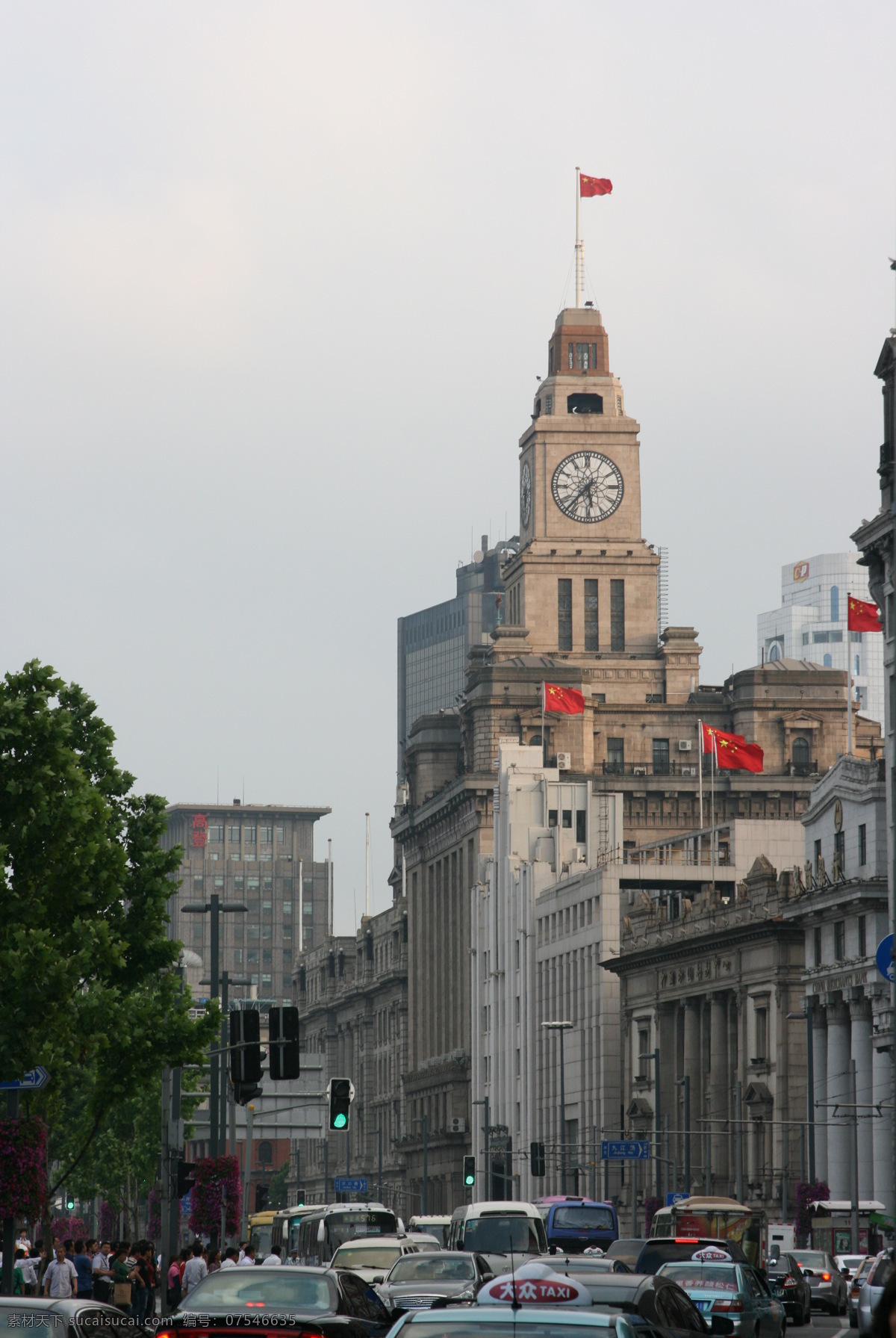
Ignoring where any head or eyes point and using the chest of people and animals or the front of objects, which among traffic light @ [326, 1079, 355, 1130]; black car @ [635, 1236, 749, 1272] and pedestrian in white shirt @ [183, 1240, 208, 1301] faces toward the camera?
the traffic light

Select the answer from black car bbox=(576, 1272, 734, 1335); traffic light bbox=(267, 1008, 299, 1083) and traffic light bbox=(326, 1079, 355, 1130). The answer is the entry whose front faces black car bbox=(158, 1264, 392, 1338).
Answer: traffic light bbox=(326, 1079, 355, 1130)

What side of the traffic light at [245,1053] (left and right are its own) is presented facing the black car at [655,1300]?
back

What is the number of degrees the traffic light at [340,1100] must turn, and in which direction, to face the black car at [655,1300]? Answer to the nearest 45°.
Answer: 0° — it already faces it

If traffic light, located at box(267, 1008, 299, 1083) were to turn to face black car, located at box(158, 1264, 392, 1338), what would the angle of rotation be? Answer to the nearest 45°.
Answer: approximately 180°

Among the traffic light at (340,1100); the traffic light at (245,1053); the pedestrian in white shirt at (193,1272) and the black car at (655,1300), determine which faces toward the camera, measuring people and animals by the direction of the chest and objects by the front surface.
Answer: the traffic light at (340,1100)

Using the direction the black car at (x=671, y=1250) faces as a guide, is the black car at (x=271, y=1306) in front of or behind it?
behind

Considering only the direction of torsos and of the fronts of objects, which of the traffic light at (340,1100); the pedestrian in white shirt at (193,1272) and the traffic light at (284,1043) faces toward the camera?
the traffic light at (340,1100)

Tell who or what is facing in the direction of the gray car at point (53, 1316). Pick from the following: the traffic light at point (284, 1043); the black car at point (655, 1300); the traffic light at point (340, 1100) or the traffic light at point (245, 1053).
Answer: the traffic light at point (340, 1100)

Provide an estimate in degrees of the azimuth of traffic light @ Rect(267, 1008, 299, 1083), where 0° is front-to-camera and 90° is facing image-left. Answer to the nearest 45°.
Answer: approximately 180°

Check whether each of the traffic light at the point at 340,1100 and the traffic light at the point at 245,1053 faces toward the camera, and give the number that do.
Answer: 1

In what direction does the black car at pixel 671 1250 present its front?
away from the camera

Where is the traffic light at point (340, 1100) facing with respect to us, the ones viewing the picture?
facing the viewer
